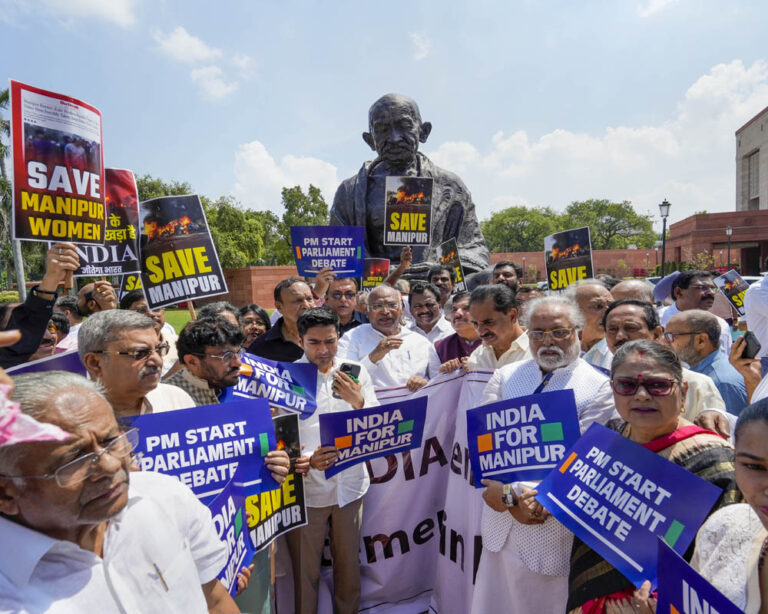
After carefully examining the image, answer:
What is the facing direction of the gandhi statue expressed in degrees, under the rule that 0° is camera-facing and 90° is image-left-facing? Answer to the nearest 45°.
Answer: approximately 0°

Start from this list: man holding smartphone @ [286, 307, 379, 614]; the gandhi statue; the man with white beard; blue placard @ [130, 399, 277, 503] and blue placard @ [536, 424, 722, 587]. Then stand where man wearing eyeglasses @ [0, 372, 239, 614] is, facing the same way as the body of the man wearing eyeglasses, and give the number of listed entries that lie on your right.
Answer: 0

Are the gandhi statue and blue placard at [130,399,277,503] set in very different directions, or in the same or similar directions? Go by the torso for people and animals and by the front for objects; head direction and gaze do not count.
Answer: same or similar directions

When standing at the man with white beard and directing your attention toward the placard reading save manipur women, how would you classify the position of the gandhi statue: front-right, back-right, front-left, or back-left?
front-right

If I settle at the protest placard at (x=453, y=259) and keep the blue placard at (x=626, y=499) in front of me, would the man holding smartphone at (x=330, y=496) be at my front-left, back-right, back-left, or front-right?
front-right

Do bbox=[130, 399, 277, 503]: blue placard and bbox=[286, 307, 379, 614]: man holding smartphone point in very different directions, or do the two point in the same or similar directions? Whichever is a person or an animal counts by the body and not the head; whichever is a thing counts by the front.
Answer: same or similar directions

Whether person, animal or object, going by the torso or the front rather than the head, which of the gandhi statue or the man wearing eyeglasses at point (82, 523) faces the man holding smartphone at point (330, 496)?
the gandhi statue

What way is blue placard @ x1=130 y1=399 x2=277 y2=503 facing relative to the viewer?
toward the camera

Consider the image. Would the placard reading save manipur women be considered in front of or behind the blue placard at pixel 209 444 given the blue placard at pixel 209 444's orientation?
behind

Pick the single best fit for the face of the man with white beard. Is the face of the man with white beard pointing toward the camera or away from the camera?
toward the camera

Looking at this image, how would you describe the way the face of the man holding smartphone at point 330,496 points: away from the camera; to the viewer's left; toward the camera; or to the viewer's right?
toward the camera

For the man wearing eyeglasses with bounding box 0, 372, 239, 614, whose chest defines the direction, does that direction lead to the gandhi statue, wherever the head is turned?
no

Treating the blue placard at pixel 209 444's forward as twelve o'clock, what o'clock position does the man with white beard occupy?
The man with white beard is roughly at 9 o'clock from the blue placard.

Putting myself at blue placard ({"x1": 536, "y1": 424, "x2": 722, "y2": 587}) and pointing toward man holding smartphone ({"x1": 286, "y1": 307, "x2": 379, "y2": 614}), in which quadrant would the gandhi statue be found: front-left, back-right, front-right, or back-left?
front-right

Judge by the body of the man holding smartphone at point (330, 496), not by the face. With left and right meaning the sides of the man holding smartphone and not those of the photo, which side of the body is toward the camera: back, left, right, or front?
front

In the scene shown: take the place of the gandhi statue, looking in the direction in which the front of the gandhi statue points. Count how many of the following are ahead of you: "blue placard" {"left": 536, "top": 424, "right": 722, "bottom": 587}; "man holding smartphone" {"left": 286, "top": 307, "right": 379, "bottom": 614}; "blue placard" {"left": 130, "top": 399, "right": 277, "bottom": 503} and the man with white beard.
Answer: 4
